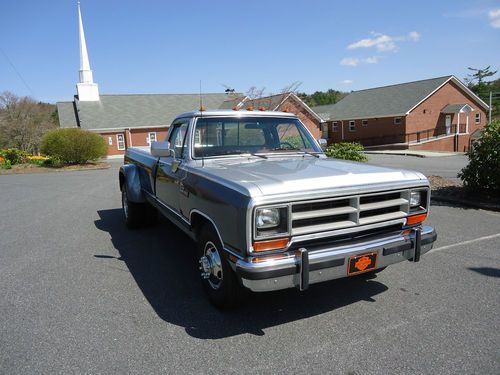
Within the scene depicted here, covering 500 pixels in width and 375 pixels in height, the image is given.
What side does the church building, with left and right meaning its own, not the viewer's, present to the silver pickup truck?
left

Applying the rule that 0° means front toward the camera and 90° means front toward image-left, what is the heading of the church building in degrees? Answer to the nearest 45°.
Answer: approximately 90°

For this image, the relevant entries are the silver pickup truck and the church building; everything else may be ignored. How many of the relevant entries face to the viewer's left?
1

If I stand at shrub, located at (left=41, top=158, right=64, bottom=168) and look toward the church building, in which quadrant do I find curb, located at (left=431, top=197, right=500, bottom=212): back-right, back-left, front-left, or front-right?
back-right

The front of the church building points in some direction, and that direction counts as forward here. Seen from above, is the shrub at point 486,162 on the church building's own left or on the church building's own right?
on the church building's own left

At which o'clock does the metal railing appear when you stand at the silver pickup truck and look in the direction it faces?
The metal railing is roughly at 8 o'clock from the silver pickup truck.

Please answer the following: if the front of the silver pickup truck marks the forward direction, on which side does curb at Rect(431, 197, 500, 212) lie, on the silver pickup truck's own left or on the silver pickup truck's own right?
on the silver pickup truck's own left

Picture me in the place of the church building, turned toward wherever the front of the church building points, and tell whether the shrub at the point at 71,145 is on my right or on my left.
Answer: on my left
